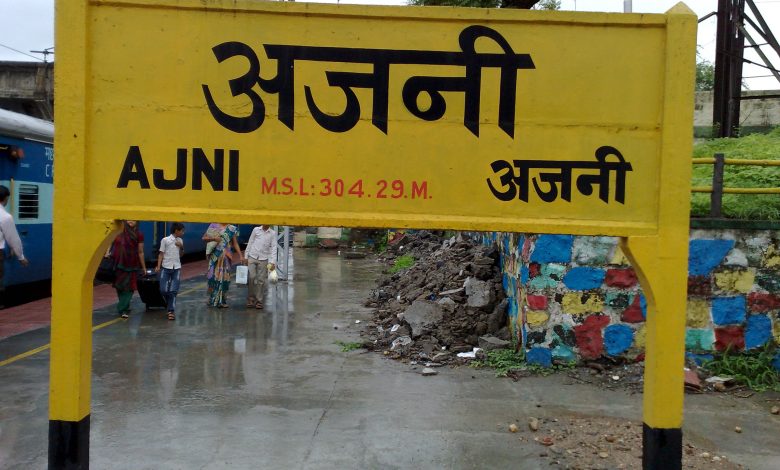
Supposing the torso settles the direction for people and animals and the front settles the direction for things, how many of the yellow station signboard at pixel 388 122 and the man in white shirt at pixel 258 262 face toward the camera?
2

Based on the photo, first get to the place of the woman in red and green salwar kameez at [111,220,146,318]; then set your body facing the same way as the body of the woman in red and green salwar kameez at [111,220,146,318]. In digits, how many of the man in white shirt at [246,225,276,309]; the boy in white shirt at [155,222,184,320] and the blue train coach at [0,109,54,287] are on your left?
2

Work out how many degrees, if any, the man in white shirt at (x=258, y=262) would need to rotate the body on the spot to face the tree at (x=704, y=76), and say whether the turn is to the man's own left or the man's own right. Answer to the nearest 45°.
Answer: approximately 135° to the man's own left

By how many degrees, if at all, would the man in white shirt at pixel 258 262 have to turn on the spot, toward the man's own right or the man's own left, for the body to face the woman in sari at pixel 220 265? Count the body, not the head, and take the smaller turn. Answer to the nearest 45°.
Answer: approximately 90° to the man's own right

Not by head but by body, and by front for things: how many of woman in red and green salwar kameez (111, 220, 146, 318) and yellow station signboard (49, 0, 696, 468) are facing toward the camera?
2

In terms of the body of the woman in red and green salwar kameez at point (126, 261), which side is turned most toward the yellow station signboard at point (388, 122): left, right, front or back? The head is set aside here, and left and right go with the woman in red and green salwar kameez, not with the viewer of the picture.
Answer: front

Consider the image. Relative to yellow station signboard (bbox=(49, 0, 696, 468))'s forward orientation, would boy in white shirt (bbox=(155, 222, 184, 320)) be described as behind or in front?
behind

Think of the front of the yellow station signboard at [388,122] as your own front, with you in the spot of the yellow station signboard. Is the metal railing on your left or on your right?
on your left

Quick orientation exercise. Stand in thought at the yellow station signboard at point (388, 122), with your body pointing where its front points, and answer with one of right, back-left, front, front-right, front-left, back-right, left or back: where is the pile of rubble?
back

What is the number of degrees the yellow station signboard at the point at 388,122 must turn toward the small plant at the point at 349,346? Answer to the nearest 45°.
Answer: approximately 180°
